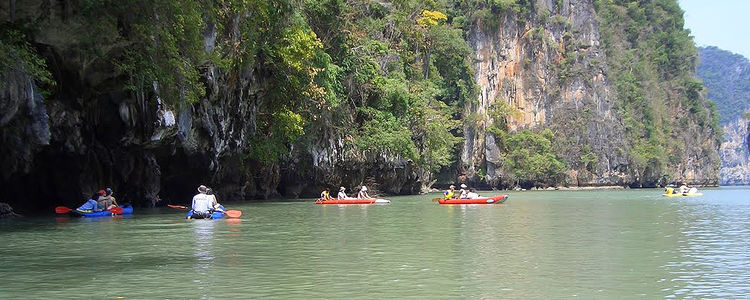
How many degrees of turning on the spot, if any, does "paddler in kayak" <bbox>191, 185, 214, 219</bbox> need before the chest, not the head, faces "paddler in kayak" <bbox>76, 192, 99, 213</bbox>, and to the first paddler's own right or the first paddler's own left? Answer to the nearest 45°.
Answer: approximately 45° to the first paddler's own left

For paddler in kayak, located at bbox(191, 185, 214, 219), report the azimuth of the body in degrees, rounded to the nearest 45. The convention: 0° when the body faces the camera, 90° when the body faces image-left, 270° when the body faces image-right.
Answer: approximately 180°
